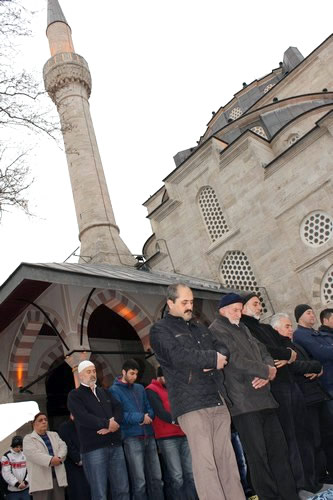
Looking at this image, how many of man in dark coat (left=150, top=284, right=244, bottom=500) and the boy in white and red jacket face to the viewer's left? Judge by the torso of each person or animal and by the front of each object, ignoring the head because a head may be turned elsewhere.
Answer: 0

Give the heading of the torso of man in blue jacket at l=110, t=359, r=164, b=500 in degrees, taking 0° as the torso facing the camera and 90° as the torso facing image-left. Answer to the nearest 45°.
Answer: approximately 315°
